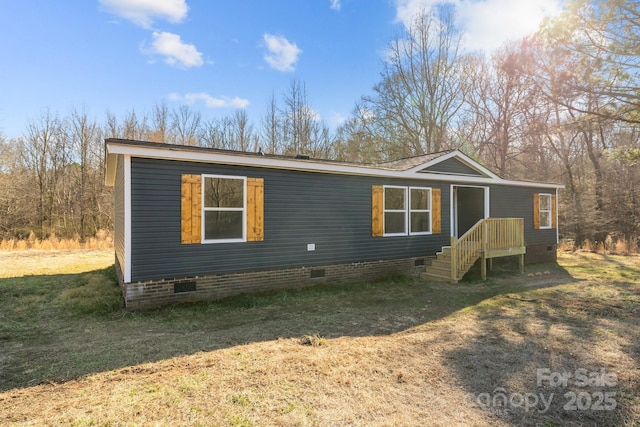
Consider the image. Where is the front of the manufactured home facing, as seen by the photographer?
facing the viewer and to the right of the viewer

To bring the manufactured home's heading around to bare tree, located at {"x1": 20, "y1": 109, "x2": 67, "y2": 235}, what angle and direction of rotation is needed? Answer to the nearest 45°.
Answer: approximately 180°

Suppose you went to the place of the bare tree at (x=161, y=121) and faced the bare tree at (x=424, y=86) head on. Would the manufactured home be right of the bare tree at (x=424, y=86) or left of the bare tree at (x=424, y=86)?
right

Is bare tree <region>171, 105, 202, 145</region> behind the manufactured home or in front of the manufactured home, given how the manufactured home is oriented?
behind

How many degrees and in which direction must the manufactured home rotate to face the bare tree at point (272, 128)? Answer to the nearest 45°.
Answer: approximately 135° to its left

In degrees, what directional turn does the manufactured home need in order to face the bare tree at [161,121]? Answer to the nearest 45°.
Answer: approximately 180°
